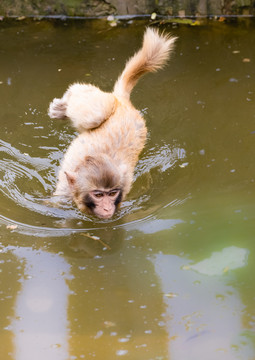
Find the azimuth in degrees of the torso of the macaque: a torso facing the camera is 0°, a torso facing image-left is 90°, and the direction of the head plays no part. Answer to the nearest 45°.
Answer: approximately 0°
